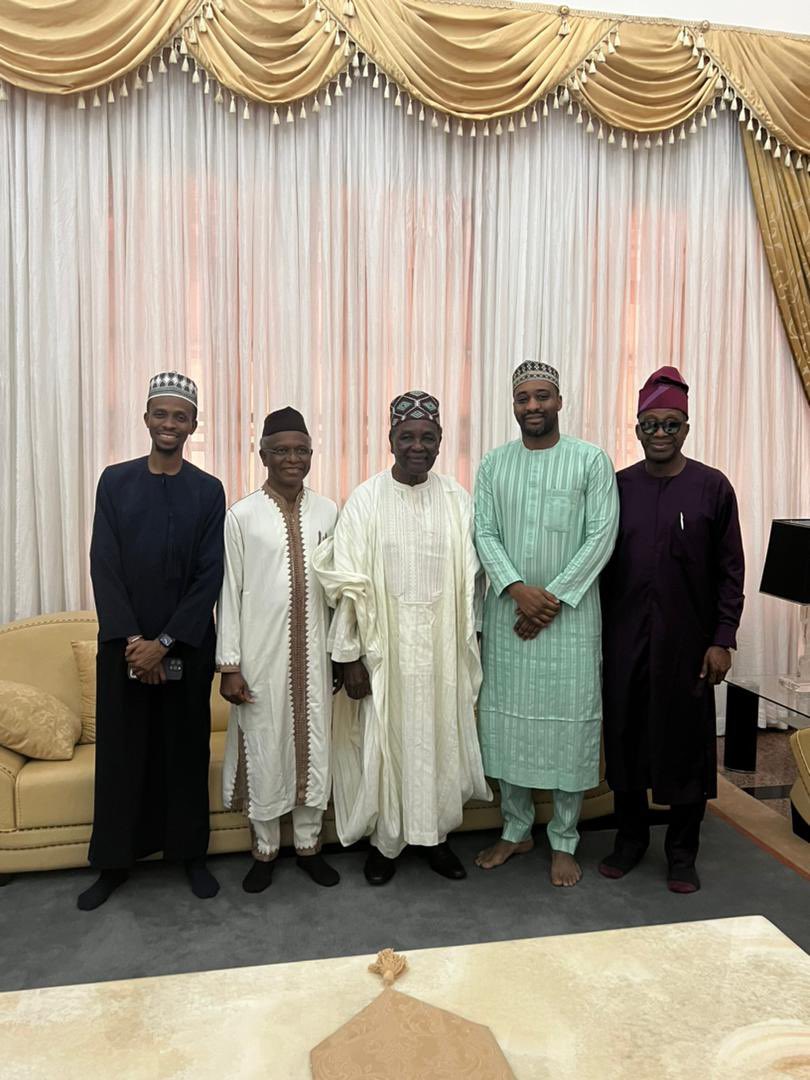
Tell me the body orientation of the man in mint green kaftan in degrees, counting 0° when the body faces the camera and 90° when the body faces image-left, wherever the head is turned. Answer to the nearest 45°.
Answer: approximately 0°

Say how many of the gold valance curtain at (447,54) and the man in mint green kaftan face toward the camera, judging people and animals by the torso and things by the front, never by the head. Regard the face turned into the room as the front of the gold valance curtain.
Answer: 2

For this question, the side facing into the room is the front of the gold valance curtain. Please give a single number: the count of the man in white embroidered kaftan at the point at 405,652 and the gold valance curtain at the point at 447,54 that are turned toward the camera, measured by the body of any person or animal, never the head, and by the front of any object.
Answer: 2

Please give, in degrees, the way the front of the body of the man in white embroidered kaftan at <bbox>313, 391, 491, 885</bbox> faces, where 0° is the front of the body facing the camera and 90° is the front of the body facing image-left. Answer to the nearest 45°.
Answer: approximately 0°

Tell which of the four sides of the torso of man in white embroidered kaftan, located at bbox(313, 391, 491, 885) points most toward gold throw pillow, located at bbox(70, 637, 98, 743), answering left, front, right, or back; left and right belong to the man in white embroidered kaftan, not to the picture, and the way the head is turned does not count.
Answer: right

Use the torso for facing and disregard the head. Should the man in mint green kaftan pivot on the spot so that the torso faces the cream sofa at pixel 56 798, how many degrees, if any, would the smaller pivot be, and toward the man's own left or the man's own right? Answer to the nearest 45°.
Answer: approximately 90° to the man's own right
